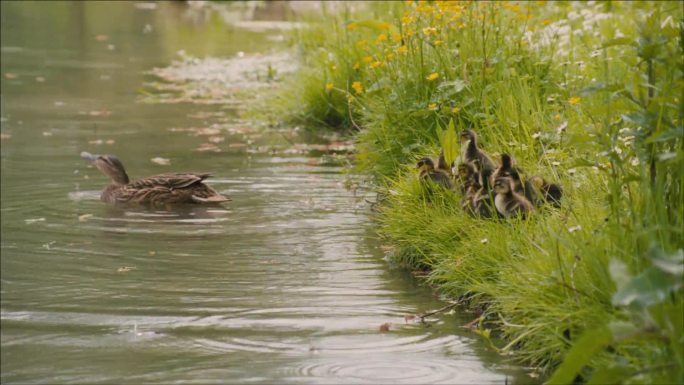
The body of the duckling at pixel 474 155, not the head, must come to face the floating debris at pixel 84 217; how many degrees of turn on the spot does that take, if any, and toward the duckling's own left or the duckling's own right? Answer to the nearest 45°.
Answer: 0° — it already faces it

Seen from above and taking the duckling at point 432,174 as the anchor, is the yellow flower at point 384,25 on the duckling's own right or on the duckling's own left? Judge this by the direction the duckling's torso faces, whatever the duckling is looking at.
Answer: on the duckling's own right

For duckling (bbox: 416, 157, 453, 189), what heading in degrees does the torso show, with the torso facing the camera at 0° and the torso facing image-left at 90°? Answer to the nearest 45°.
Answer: approximately 90°

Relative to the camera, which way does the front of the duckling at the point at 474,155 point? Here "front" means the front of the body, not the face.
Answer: to the viewer's left
